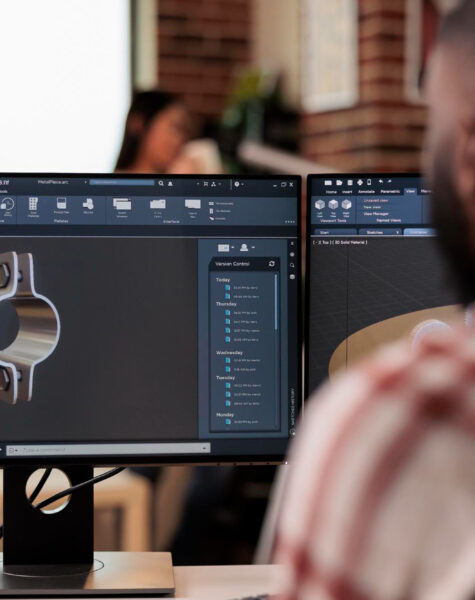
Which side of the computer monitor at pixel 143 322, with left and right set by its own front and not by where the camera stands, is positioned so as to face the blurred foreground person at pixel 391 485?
front

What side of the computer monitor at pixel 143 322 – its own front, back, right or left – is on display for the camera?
front

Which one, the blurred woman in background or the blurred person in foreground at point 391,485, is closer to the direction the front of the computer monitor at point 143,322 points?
the blurred person in foreground

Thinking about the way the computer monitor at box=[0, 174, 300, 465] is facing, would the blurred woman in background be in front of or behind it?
behind
